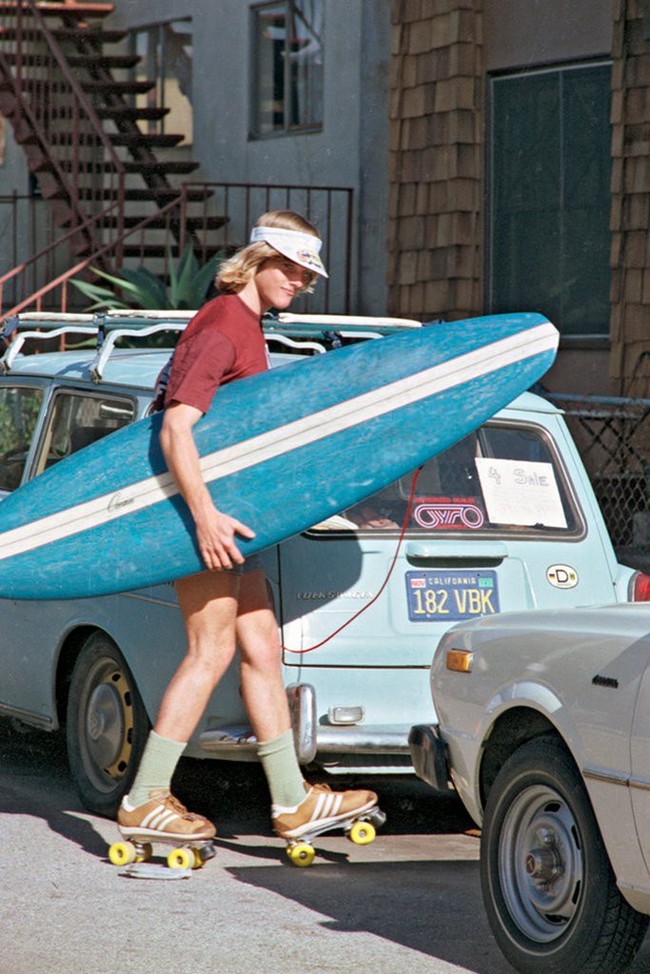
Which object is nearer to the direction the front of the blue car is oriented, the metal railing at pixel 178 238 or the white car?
the metal railing

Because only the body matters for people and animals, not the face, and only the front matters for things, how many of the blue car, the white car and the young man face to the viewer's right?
1

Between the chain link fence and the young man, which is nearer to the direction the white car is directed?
the young man

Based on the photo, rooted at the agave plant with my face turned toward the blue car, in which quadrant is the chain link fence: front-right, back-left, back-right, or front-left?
front-left

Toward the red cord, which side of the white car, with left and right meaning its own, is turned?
front

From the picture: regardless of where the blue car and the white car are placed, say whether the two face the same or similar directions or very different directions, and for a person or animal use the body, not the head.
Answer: same or similar directions

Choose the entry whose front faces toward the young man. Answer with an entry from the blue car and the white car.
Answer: the white car

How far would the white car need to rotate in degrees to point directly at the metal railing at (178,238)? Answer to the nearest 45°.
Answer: approximately 45° to its right

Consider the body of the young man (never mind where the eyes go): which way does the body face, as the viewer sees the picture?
to the viewer's right

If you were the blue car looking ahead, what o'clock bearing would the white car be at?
The white car is roughly at 7 o'clock from the blue car.

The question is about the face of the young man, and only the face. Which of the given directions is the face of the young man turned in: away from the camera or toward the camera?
toward the camera

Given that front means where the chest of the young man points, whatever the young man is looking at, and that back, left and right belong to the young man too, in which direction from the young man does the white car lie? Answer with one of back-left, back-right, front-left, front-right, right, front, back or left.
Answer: front-right

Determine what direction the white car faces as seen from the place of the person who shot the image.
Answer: facing away from the viewer and to the left of the viewer

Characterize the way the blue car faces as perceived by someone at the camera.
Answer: facing away from the viewer and to the left of the viewer
